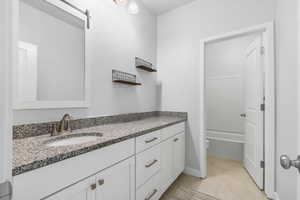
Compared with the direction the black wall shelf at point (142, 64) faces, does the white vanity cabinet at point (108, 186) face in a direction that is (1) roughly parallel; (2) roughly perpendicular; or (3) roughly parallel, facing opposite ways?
roughly parallel

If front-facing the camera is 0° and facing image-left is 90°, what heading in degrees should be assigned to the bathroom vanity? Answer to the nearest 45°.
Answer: approximately 315°

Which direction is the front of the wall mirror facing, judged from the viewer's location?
facing the viewer and to the right of the viewer

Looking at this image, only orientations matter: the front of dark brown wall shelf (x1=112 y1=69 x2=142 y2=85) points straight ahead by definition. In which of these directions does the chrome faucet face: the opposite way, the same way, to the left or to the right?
the same way

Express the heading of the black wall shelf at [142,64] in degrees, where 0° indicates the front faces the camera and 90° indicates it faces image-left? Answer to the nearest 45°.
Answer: approximately 315°

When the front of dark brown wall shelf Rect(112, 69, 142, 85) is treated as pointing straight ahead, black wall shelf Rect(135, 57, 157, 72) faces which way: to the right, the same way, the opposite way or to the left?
the same way

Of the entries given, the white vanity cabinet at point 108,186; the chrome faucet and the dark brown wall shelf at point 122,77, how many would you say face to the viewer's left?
0

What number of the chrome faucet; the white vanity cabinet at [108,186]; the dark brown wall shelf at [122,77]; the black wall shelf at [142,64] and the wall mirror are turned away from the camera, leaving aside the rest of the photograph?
0

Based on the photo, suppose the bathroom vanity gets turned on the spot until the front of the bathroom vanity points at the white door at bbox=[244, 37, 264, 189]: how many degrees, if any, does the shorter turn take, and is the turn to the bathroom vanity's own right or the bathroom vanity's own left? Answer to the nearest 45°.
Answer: approximately 45° to the bathroom vanity's own left

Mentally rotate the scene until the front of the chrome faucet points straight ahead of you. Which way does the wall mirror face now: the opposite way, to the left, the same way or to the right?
the same way

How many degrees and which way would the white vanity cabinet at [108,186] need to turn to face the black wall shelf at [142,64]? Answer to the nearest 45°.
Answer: approximately 90° to its left

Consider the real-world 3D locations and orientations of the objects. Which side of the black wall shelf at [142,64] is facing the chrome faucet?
right
